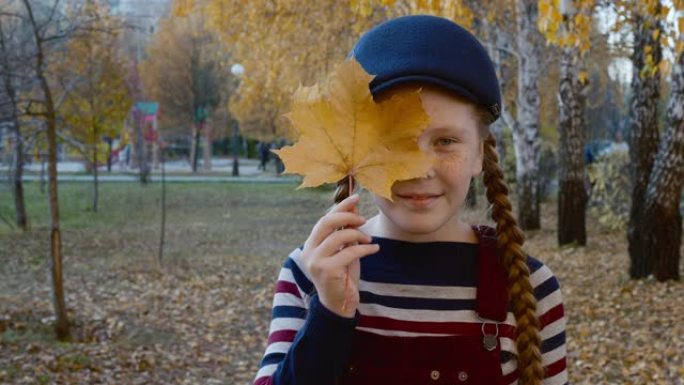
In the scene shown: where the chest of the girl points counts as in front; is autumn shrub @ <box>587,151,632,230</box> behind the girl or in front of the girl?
behind

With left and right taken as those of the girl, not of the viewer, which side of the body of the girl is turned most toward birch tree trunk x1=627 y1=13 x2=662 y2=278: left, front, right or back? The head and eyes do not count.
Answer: back

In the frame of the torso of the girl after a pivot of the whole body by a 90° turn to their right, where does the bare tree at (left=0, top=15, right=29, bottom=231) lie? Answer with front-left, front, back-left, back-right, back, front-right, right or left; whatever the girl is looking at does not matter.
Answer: front-right

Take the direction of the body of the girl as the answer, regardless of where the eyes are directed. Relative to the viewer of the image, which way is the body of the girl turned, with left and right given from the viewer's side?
facing the viewer

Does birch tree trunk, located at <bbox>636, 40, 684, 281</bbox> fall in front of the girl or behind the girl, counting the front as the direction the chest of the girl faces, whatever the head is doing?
behind

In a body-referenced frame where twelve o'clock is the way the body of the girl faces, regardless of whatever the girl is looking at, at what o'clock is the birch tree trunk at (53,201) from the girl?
The birch tree trunk is roughly at 5 o'clock from the girl.

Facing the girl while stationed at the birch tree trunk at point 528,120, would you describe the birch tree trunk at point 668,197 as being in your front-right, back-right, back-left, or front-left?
front-left

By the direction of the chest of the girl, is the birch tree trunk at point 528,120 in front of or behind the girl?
behind

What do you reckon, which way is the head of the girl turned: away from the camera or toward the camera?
toward the camera

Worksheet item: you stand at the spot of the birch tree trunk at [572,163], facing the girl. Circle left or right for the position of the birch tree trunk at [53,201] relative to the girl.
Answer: right

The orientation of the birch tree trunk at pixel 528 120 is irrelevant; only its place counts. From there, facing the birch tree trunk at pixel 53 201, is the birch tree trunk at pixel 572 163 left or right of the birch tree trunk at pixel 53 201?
left

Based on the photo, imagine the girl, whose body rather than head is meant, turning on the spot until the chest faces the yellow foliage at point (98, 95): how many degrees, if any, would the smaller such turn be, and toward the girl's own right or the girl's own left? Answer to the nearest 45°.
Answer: approximately 135° to the girl's own right
